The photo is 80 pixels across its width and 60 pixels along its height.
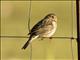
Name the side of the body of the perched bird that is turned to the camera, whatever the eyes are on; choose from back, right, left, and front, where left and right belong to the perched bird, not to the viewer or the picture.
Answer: right
